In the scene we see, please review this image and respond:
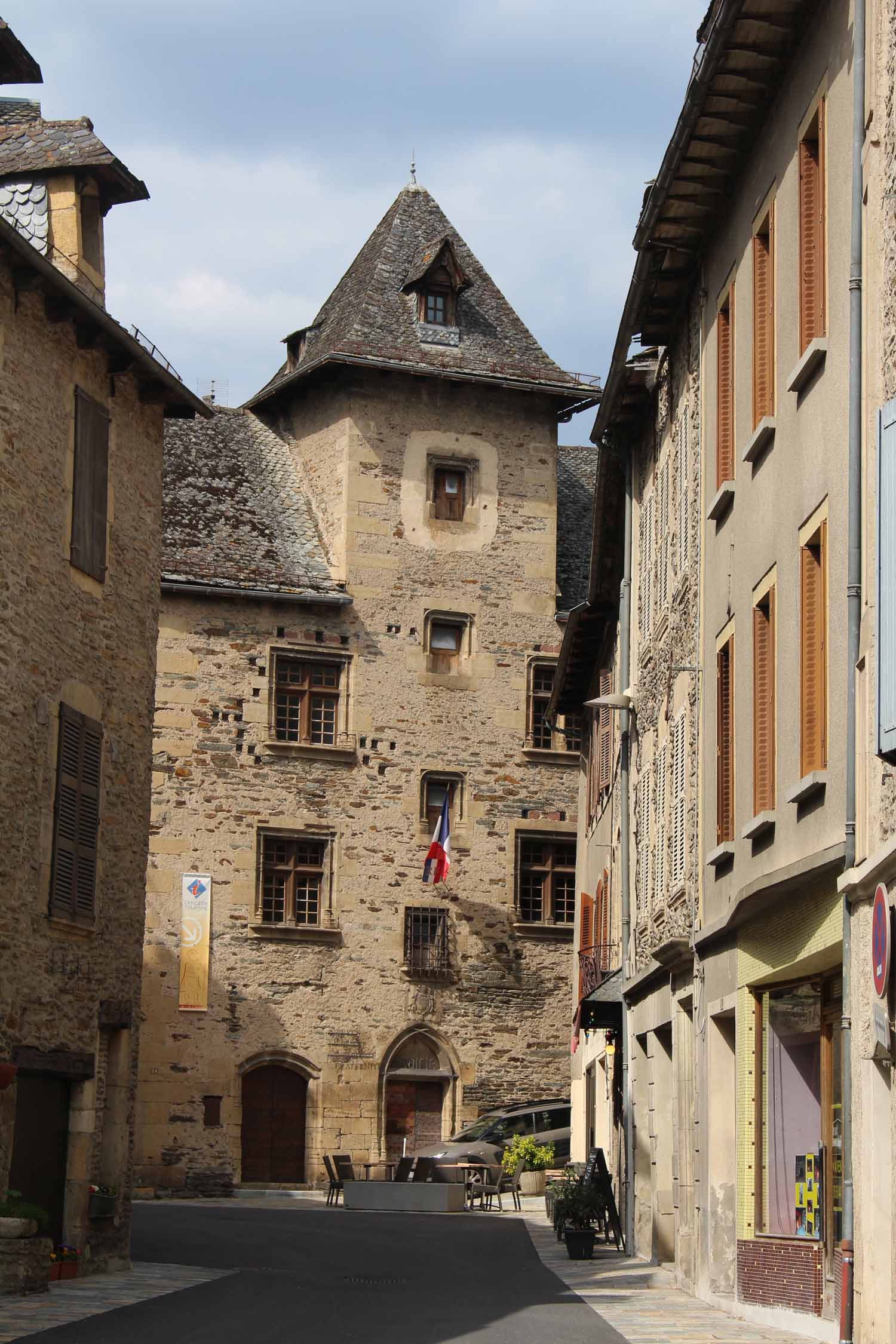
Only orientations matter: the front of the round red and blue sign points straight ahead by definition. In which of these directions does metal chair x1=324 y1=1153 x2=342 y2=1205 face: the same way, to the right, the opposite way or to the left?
the opposite way

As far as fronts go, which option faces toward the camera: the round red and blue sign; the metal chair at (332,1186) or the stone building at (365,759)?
the stone building

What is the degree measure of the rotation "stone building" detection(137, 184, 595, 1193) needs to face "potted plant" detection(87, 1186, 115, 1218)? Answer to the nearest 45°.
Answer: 0° — it already faces it

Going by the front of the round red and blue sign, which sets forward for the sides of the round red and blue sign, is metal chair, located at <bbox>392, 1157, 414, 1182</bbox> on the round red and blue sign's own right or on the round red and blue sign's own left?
on the round red and blue sign's own right

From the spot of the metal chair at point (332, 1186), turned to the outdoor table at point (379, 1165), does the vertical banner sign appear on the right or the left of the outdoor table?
left

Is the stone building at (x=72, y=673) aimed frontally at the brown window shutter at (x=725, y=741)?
yes

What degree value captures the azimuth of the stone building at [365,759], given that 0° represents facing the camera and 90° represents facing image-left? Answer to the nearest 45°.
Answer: approximately 0°

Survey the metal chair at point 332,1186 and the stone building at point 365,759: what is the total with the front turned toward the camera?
1

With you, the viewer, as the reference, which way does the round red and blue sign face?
facing to the left of the viewer

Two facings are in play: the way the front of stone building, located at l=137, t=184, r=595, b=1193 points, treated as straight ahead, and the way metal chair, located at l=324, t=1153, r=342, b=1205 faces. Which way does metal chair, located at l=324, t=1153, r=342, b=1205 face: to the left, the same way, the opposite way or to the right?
to the left
